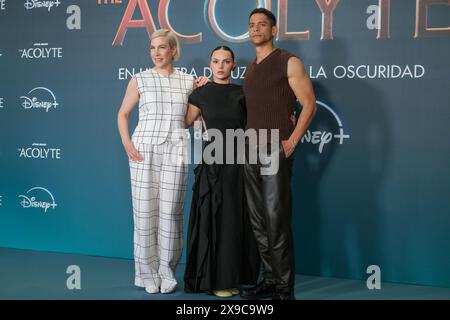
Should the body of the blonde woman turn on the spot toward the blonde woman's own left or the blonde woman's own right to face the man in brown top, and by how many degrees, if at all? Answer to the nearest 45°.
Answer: approximately 45° to the blonde woman's own left

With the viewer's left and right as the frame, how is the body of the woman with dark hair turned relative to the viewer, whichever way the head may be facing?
facing the viewer

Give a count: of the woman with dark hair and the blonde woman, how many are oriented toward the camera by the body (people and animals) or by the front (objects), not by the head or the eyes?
2

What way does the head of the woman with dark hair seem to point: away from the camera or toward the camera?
toward the camera

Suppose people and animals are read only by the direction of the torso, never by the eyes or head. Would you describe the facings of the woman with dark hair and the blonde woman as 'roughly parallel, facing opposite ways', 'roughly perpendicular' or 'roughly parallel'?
roughly parallel

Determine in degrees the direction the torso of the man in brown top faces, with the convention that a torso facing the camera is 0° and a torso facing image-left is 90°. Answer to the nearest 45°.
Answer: approximately 45°
